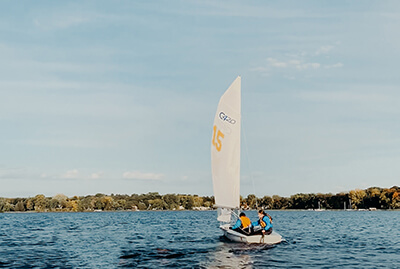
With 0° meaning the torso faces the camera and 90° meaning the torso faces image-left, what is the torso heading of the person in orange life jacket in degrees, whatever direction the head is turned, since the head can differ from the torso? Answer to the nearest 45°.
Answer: approximately 135°
